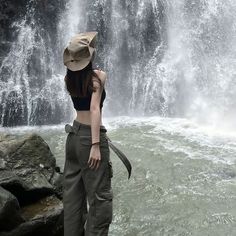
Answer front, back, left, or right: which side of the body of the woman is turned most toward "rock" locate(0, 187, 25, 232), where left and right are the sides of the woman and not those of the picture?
left

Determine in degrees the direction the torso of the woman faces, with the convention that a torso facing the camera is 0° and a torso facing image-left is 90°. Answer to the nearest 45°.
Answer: approximately 225°
